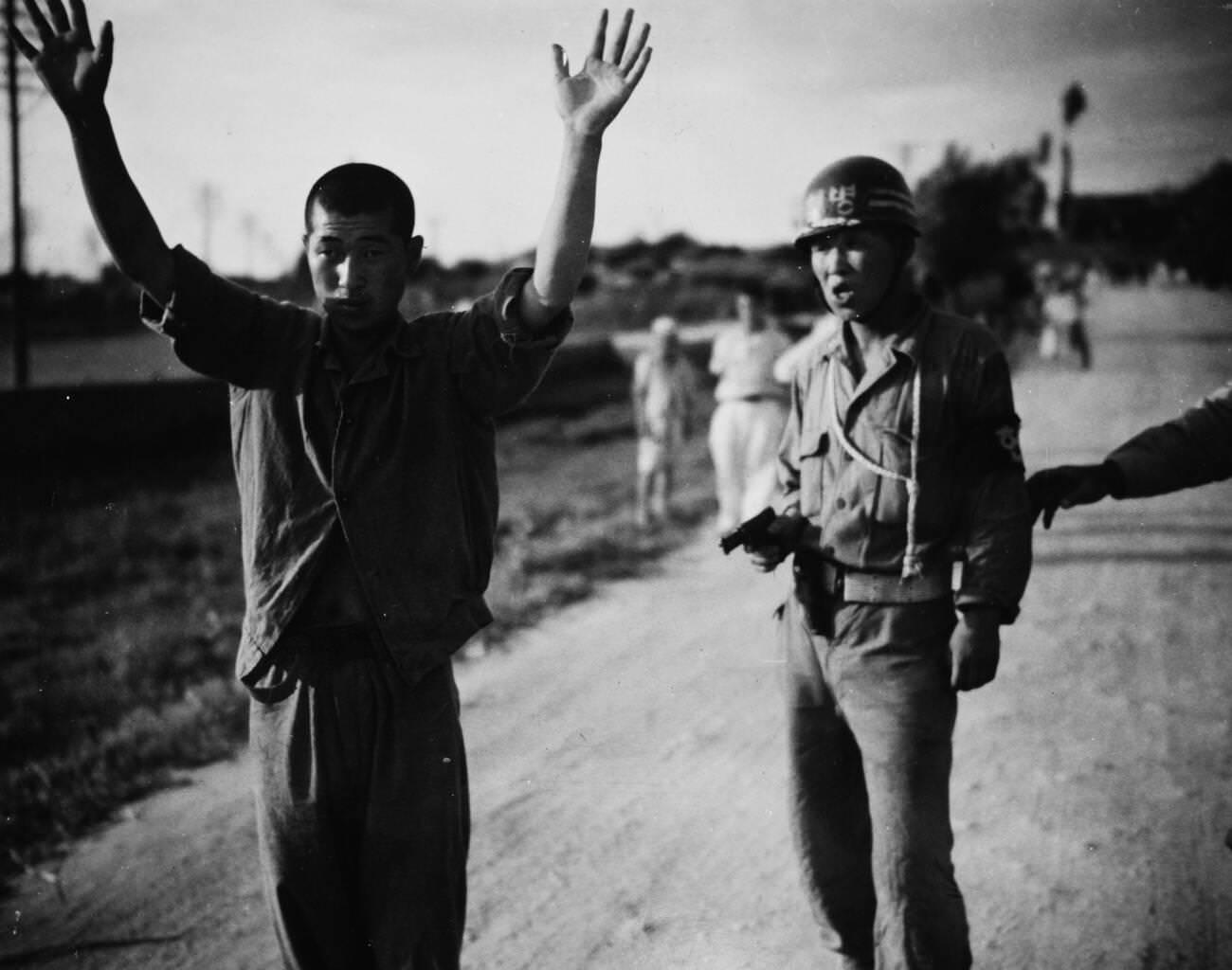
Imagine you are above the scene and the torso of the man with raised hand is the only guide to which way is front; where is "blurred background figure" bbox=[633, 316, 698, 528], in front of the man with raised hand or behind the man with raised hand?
behind

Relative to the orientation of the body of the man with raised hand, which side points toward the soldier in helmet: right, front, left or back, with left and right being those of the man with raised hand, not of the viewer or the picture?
left

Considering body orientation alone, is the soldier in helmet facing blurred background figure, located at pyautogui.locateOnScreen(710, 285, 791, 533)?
no

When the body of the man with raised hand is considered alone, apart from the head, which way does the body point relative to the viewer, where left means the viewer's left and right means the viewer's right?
facing the viewer

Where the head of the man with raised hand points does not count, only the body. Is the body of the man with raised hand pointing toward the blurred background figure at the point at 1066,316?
no

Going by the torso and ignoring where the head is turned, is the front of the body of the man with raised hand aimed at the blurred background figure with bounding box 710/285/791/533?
no

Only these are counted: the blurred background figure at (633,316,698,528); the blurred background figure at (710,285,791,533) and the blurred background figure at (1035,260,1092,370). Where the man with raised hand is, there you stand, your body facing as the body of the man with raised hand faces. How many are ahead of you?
0

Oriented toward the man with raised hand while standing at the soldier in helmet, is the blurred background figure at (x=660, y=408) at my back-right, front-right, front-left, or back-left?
back-right

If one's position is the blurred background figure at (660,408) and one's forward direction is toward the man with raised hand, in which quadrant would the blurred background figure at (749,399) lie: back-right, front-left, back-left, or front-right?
front-left

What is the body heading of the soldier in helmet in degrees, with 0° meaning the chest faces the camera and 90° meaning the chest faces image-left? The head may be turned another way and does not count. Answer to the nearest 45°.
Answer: approximately 45°

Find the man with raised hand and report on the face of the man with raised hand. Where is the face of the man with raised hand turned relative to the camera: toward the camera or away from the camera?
toward the camera

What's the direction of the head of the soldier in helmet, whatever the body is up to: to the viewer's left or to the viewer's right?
to the viewer's left

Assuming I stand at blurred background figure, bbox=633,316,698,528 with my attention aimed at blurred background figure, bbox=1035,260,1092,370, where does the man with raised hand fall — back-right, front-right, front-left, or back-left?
back-right

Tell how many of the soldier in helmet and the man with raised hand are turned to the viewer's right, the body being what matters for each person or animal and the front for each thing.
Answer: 0

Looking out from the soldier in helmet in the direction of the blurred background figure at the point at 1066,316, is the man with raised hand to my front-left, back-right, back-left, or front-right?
back-left
